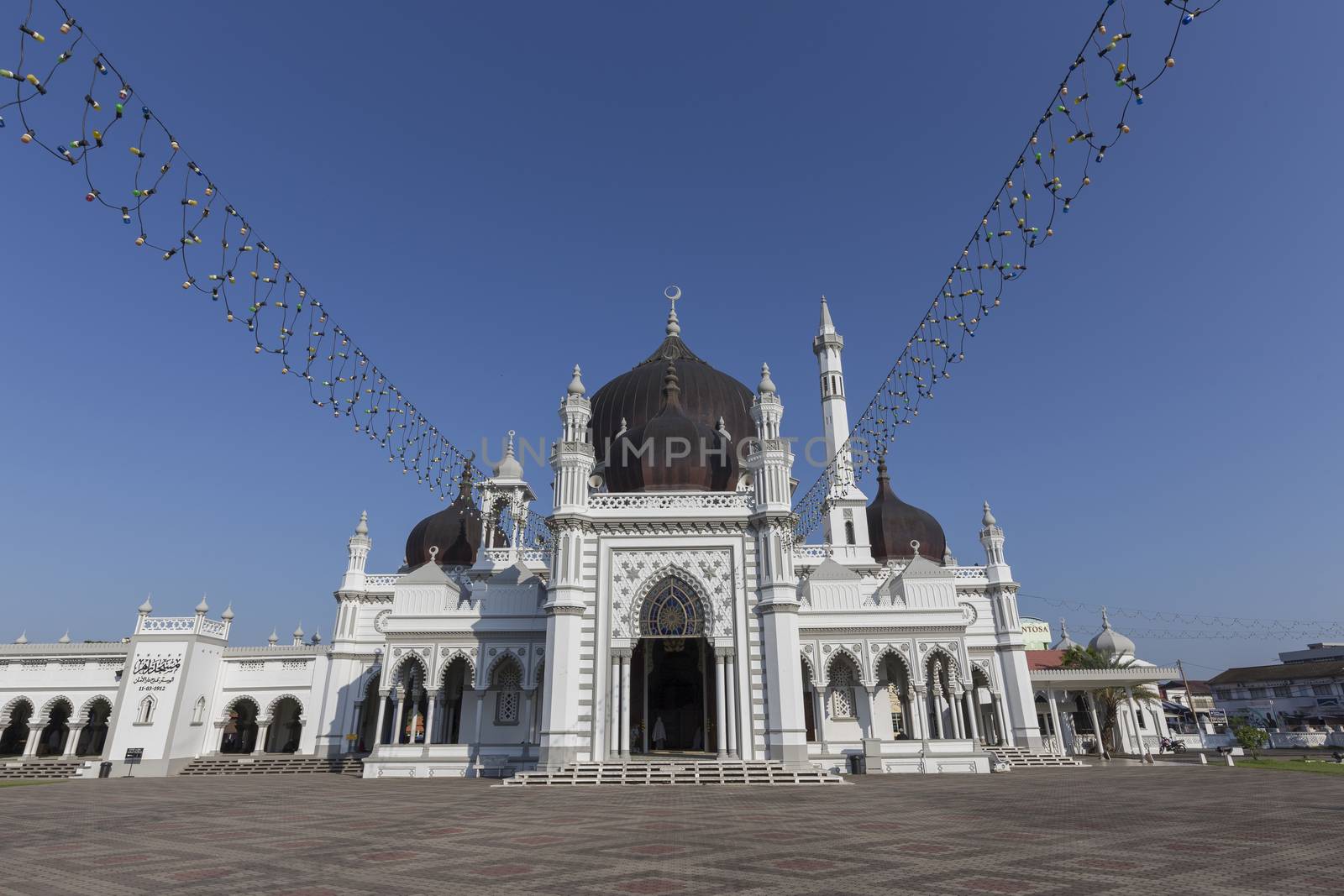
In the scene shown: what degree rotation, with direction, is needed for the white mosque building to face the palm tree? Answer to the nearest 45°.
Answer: approximately 135° to its left

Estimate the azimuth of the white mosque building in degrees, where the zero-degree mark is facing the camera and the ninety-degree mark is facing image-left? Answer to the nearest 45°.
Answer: approximately 0°
